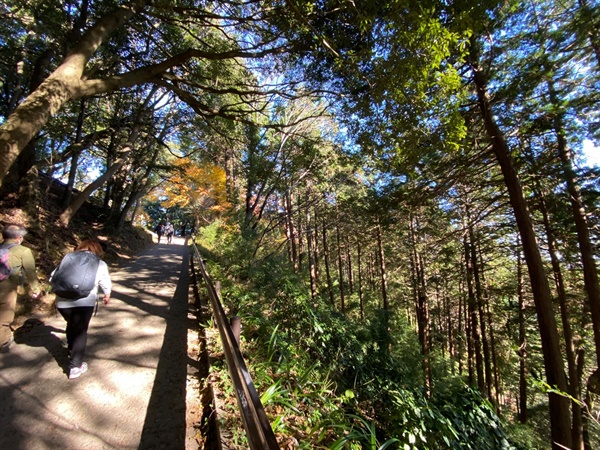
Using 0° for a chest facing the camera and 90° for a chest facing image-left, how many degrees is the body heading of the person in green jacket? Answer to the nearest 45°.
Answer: approximately 225°

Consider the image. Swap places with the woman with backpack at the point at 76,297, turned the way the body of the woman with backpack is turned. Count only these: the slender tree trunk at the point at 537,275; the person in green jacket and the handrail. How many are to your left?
1

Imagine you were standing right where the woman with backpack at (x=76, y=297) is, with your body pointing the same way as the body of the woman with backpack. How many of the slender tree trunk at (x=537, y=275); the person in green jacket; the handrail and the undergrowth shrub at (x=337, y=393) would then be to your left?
1

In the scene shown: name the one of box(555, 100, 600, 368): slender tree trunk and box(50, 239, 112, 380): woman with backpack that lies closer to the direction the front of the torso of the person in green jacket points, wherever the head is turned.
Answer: the slender tree trunk

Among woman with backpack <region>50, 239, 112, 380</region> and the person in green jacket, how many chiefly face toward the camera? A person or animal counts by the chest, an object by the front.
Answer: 0

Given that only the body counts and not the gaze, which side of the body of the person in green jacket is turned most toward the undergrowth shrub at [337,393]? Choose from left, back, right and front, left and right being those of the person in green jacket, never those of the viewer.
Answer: right

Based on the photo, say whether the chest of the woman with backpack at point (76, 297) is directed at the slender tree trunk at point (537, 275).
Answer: no

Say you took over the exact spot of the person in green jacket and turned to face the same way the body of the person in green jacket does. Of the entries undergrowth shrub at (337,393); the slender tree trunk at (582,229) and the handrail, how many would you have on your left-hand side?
0

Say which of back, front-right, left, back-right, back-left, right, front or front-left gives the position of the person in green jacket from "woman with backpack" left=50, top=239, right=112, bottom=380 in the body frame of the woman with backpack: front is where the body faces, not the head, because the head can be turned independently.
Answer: left

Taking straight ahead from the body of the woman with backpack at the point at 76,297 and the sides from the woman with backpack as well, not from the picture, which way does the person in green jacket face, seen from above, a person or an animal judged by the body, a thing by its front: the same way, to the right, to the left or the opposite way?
the same way

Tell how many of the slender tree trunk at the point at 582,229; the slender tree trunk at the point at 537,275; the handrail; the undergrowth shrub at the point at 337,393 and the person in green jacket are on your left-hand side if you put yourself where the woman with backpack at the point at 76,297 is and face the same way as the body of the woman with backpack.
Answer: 1

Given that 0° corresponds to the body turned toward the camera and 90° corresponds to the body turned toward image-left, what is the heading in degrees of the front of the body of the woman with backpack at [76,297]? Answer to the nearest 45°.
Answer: approximately 225°

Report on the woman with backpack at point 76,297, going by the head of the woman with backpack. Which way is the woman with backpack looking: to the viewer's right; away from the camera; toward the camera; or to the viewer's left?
away from the camera

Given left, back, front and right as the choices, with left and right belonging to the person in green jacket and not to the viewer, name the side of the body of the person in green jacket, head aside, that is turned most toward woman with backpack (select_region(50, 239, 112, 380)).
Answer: right

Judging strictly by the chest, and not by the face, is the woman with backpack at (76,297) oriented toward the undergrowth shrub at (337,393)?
no
